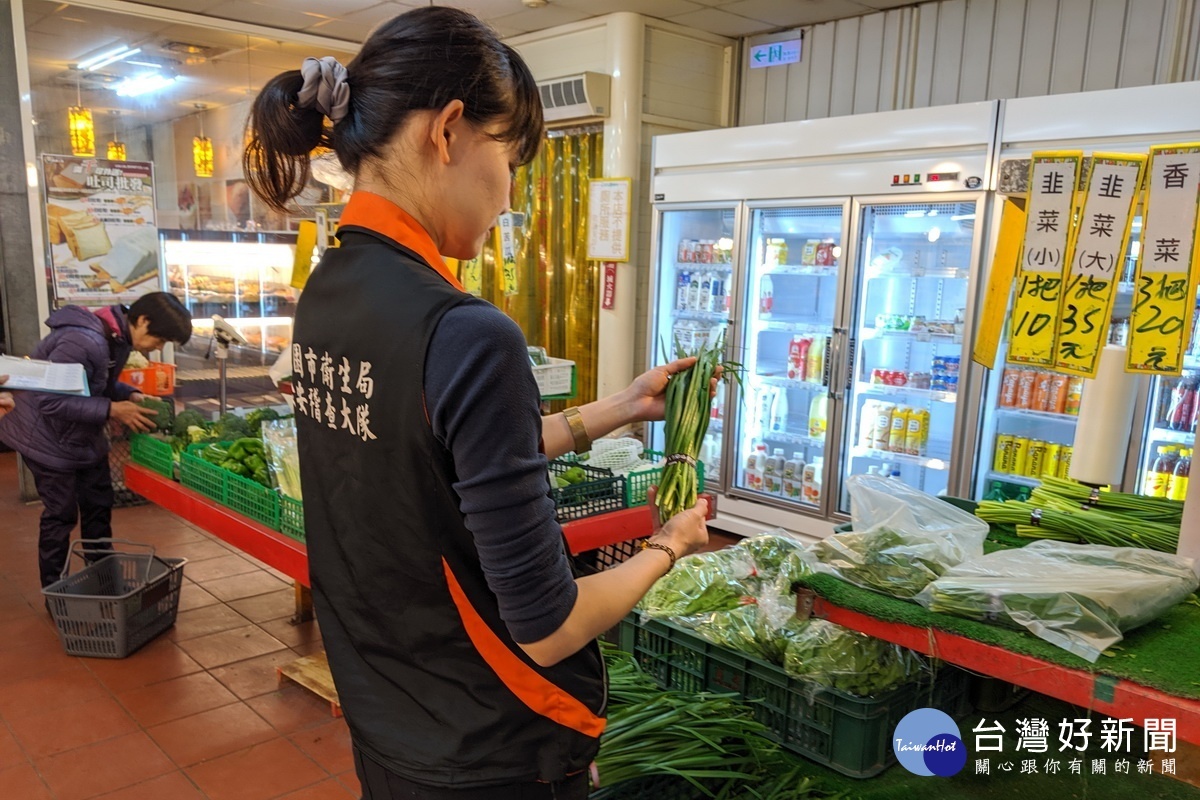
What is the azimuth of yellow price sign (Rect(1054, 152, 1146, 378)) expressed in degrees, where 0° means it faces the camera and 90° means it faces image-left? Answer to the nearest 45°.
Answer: approximately 0°

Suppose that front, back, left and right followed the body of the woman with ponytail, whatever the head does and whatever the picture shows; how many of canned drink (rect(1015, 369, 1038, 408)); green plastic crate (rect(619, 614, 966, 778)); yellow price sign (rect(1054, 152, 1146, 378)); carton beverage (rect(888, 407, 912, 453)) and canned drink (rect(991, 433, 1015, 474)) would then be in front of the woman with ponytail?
5

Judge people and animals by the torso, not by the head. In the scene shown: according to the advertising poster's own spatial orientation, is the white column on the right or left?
on its left

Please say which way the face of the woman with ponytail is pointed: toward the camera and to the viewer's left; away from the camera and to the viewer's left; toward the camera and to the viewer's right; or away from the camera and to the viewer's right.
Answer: away from the camera and to the viewer's right

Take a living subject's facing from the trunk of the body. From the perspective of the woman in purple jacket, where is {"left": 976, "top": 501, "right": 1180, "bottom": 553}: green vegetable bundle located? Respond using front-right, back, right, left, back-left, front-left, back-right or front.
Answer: front-right

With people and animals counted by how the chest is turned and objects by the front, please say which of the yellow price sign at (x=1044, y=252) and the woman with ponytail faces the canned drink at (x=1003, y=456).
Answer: the woman with ponytail

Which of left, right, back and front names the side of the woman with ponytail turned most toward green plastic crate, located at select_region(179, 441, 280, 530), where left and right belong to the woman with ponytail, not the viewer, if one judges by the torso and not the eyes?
left

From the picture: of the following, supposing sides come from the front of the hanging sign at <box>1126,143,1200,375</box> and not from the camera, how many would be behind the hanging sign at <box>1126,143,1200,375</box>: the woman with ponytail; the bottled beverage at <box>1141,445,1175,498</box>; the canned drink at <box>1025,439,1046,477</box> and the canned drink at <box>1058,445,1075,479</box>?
3

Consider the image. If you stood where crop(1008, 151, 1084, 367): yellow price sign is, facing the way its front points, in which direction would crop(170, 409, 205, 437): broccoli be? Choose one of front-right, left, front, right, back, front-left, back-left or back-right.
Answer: right

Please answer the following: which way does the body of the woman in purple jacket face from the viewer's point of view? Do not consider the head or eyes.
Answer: to the viewer's right

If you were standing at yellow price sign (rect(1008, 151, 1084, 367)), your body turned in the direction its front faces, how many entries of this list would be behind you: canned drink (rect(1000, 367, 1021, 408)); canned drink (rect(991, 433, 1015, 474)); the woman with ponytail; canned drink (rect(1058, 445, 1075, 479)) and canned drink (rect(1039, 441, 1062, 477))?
4

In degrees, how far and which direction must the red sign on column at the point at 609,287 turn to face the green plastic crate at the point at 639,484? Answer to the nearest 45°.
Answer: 0° — it already faces it
